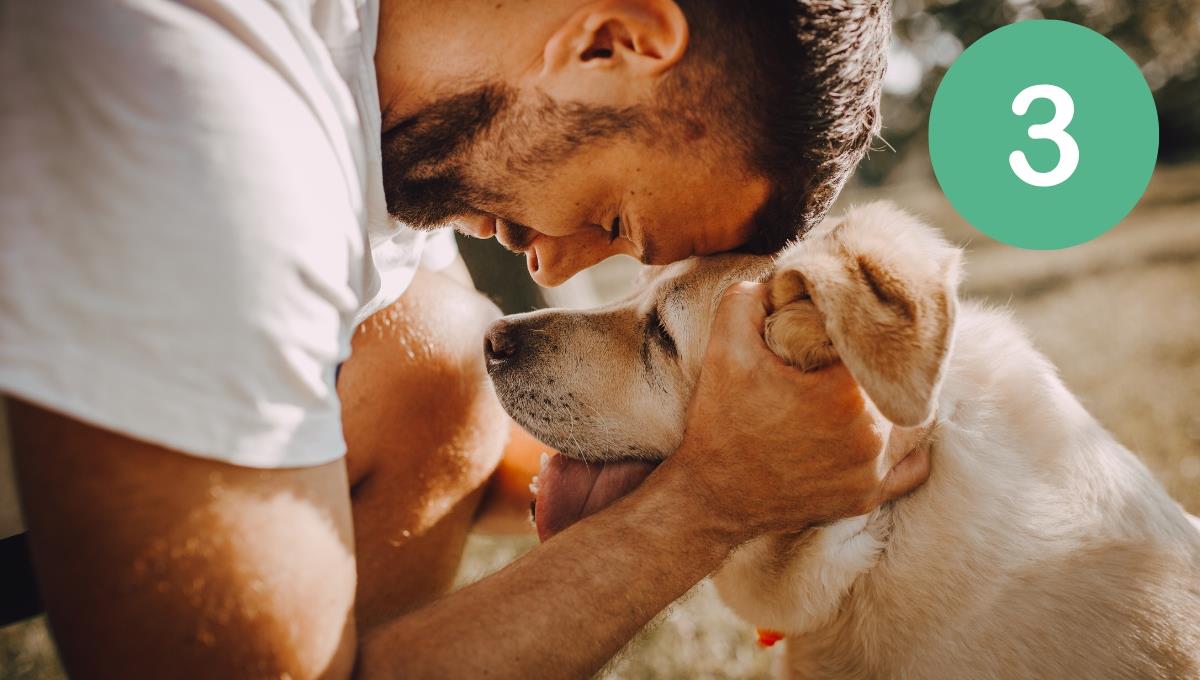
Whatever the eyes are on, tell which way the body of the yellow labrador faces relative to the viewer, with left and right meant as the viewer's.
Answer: facing to the left of the viewer

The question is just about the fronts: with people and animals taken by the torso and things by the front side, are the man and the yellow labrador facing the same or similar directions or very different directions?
very different directions

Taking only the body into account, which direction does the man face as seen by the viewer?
to the viewer's right
